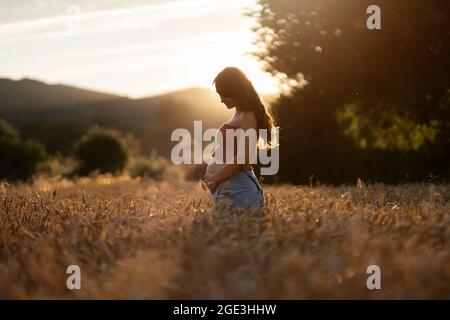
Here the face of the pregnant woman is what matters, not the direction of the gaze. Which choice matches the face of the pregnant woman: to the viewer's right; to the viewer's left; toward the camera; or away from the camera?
to the viewer's left

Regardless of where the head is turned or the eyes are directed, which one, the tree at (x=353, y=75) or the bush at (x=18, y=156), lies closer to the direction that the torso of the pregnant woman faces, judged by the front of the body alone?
the bush

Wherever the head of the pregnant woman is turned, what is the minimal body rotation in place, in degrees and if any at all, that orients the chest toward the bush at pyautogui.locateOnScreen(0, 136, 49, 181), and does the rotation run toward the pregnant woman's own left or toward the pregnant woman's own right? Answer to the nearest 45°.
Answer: approximately 90° to the pregnant woman's own right

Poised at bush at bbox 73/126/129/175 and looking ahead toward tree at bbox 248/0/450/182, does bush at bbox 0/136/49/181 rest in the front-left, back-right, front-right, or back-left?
back-right

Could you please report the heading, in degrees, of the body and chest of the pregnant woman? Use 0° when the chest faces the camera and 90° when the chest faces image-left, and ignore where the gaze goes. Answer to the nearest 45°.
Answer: approximately 90°

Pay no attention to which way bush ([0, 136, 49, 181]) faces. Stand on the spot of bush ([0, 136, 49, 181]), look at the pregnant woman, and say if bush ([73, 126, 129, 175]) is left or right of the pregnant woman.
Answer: left

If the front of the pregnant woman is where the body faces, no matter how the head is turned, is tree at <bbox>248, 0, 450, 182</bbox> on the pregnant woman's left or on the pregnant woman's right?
on the pregnant woman's right

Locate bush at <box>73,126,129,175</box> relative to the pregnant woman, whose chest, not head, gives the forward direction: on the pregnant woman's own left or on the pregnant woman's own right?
on the pregnant woman's own right
